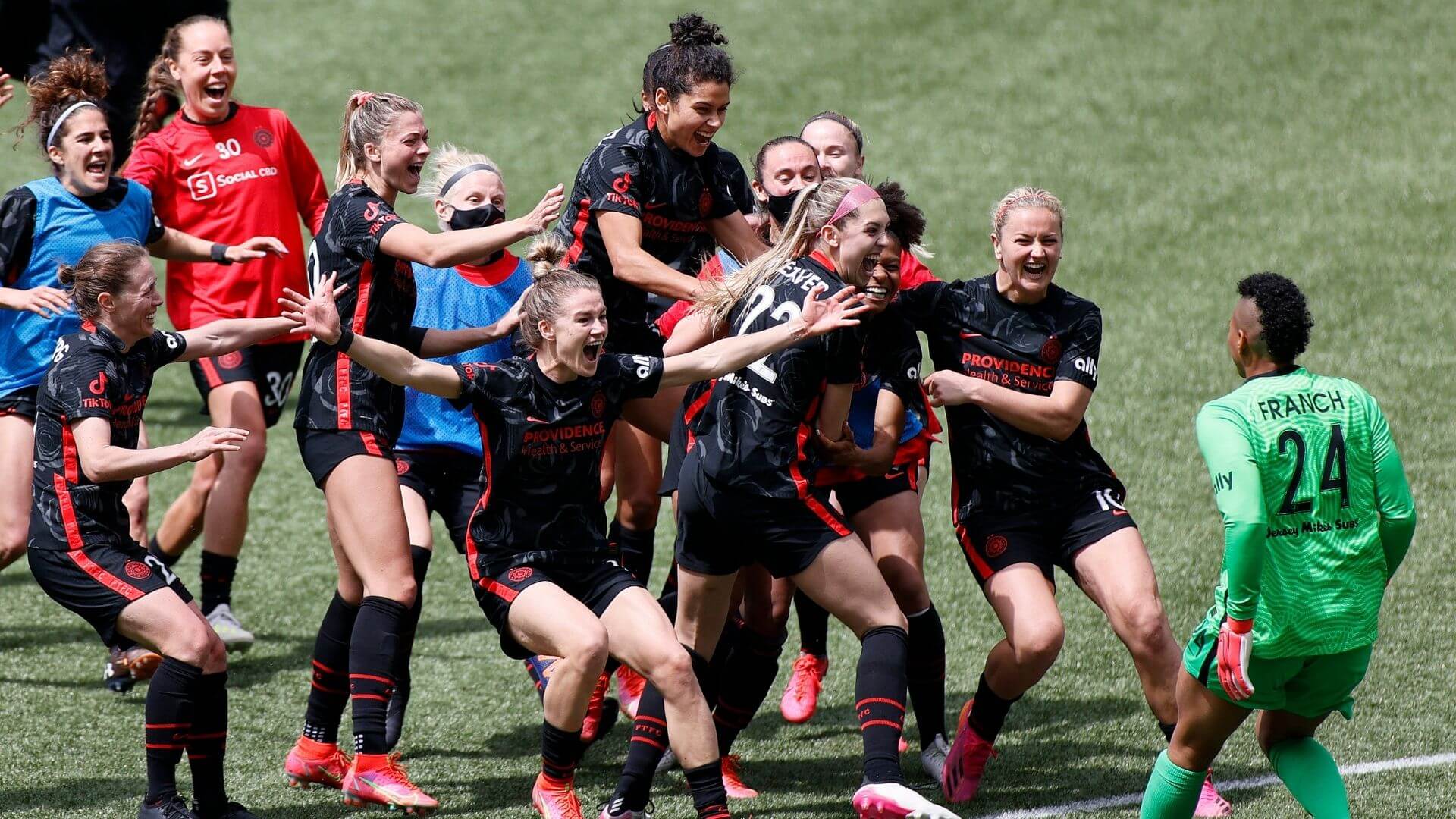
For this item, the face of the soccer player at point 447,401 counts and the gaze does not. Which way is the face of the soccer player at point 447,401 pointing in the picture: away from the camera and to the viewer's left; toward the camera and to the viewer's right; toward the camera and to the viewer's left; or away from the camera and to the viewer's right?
toward the camera and to the viewer's right

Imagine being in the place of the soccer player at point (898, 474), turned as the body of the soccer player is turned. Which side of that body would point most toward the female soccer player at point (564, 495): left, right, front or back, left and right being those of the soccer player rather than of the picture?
front

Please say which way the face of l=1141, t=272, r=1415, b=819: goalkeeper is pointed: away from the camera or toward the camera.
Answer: away from the camera

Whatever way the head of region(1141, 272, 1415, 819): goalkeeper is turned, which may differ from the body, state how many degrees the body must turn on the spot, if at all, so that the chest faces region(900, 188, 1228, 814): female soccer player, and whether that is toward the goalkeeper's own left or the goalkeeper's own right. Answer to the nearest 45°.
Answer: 0° — they already face them

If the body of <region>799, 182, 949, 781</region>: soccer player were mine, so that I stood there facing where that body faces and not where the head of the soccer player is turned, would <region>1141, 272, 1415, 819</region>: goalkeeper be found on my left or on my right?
on my left

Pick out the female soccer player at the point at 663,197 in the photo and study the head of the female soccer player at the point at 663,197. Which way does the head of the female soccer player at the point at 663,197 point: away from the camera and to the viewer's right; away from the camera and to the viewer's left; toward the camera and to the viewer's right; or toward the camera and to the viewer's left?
toward the camera and to the viewer's right

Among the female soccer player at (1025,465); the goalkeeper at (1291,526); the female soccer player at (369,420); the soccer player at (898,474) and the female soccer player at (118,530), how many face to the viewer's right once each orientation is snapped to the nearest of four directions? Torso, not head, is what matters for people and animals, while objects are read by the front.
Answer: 2

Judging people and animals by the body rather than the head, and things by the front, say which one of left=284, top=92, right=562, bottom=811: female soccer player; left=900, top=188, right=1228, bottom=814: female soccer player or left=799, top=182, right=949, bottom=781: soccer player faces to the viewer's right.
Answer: left=284, top=92, right=562, bottom=811: female soccer player

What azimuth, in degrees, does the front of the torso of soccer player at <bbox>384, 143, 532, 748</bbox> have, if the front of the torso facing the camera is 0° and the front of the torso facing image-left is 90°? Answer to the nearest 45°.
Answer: approximately 315°

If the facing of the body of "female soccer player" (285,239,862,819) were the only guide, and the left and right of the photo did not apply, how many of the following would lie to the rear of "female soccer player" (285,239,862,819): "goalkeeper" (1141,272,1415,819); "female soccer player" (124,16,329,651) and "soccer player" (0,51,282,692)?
2

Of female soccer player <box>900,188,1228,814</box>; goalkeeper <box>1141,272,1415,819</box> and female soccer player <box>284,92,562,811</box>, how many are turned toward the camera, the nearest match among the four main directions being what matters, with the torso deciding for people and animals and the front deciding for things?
1

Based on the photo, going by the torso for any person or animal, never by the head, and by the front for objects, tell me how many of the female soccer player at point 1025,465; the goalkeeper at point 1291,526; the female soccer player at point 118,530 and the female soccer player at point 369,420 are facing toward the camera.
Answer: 1

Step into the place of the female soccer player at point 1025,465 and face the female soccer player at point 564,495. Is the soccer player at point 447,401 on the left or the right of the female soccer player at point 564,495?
right

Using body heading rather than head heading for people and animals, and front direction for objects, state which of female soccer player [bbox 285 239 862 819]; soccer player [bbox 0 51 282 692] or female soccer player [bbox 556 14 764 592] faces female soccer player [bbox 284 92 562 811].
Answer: the soccer player

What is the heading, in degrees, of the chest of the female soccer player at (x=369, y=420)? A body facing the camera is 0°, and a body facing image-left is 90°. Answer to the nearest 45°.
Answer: approximately 270°

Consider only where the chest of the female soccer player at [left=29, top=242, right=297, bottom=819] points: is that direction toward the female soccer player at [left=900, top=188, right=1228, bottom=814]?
yes
